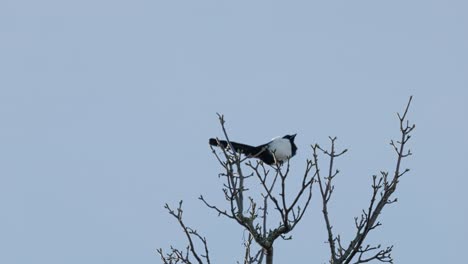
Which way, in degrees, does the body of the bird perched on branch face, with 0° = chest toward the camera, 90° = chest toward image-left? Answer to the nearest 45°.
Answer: approximately 270°
